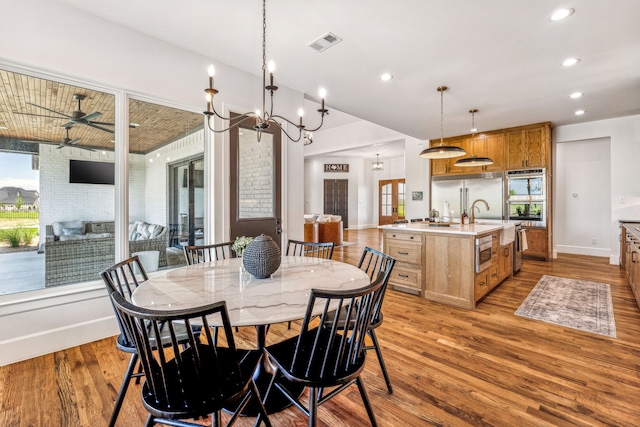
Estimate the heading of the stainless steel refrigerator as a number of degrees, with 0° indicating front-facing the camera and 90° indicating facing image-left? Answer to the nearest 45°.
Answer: approximately 0°

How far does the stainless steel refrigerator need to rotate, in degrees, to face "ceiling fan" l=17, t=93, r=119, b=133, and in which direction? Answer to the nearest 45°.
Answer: approximately 45° to its right

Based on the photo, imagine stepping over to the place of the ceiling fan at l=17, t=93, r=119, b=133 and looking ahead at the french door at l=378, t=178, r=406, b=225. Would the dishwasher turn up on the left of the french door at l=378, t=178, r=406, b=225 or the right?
right

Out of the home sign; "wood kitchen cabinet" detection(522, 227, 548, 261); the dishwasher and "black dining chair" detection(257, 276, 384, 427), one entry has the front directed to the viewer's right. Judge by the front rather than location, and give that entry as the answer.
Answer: the dishwasher

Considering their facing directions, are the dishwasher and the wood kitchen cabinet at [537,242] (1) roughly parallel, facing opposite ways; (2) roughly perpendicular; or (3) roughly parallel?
roughly perpendicular

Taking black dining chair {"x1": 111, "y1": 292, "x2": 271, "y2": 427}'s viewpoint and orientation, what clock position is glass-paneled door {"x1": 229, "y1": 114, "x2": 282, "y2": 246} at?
The glass-paneled door is roughly at 11 o'clock from the black dining chair.

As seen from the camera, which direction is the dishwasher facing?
to the viewer's right

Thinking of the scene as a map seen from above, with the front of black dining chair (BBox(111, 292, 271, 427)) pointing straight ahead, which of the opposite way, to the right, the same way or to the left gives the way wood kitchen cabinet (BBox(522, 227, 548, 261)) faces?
the opposite way

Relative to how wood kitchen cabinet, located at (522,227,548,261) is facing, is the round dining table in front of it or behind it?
in front

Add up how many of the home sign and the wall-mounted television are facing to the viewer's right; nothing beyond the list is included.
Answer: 0

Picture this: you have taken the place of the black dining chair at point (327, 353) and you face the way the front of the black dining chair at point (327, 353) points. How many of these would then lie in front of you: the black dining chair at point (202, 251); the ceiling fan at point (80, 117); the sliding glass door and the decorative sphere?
4

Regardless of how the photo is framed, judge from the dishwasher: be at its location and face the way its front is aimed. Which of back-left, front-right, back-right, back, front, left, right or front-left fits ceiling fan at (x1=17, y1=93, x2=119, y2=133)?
back-right

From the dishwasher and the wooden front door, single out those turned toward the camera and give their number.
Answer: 1

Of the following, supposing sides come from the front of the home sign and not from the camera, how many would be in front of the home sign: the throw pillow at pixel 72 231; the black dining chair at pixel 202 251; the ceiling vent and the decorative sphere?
4
